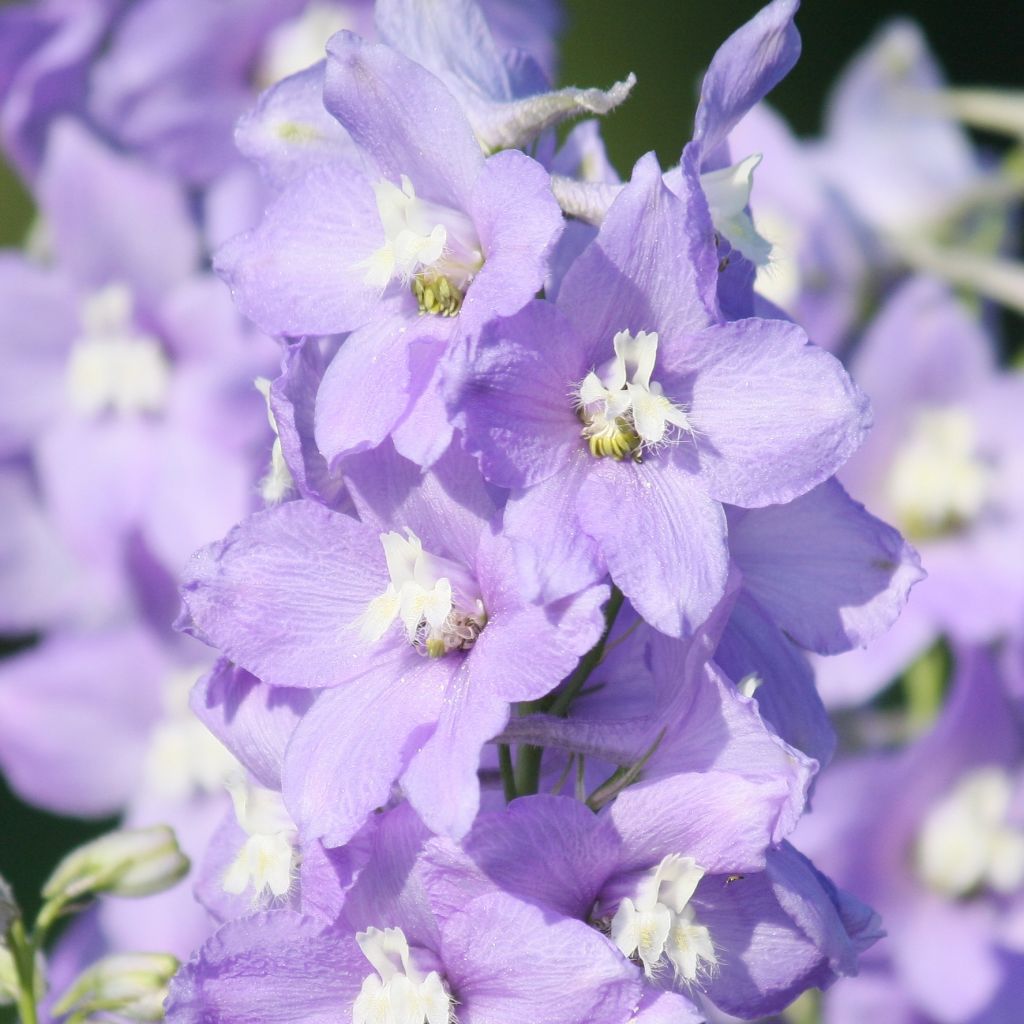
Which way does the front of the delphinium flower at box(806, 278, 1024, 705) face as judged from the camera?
facing the viewer

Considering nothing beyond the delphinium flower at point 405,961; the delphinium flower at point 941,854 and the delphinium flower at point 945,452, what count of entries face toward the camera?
3

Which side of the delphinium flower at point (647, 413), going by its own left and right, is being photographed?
front

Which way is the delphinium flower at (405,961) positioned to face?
toward the camera
